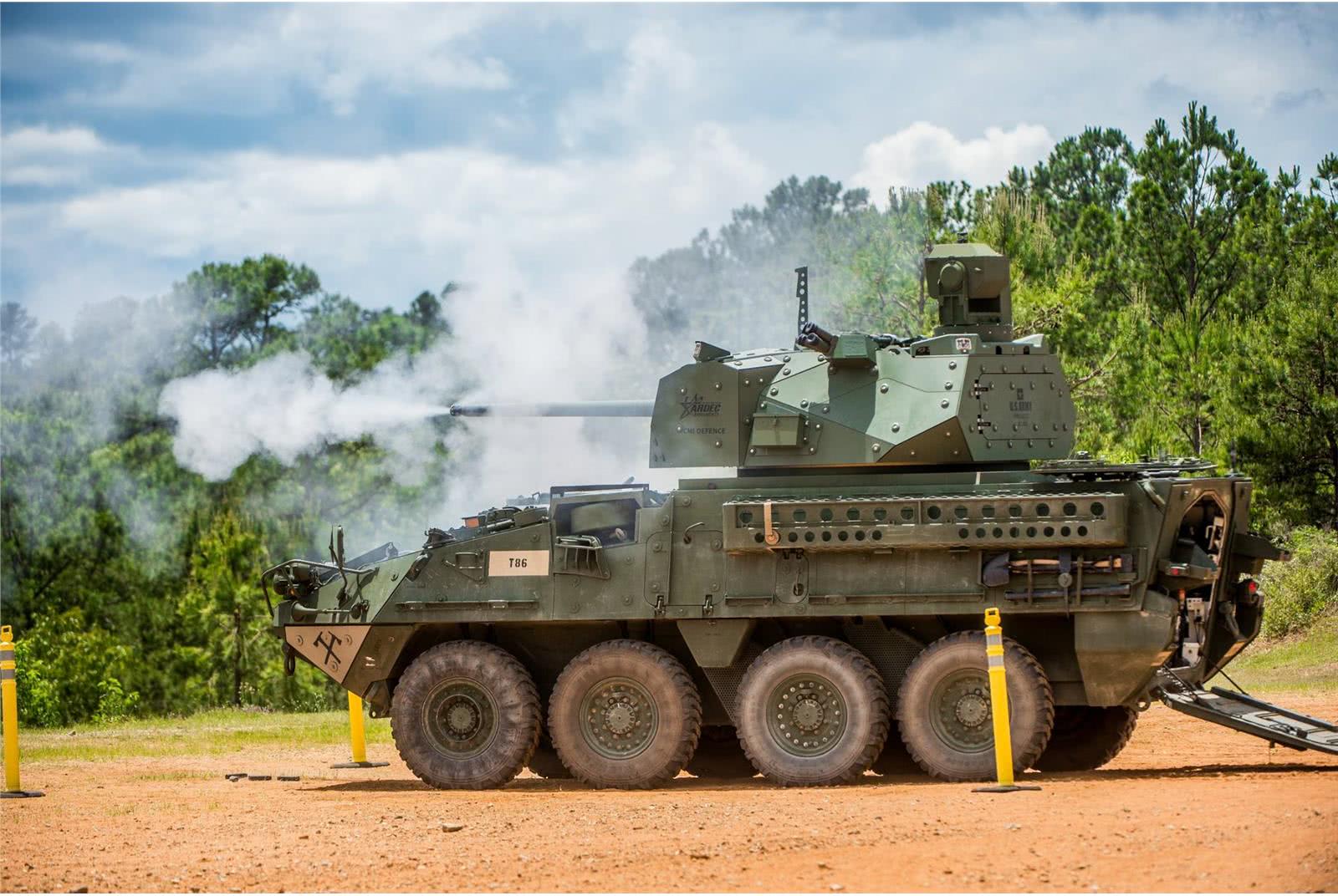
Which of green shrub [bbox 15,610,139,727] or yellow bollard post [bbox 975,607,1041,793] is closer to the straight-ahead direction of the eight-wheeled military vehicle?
the green shrub

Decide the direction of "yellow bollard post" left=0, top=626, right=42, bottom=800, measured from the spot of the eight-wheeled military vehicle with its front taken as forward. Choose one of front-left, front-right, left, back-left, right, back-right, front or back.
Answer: front

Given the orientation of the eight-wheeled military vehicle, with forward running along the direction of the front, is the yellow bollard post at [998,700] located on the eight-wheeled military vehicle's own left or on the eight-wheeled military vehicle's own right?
on the eight-wheeled military vehicle's own left

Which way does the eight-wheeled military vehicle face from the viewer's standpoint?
to the viewer's left

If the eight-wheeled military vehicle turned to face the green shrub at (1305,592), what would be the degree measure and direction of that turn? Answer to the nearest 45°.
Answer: approximately 135° to its right

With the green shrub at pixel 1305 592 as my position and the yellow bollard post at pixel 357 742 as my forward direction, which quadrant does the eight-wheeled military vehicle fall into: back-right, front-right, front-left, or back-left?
front-left

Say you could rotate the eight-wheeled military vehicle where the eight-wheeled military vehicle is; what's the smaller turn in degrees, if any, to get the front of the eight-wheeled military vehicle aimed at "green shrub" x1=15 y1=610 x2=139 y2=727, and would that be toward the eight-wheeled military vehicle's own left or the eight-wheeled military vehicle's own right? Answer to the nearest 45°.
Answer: approximately 45° to the eight-wheeled military vehicle's own right

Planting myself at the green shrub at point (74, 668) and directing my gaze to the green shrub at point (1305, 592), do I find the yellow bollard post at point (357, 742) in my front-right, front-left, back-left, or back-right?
front-right

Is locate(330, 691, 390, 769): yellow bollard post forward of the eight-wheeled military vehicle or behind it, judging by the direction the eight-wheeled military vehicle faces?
forward
